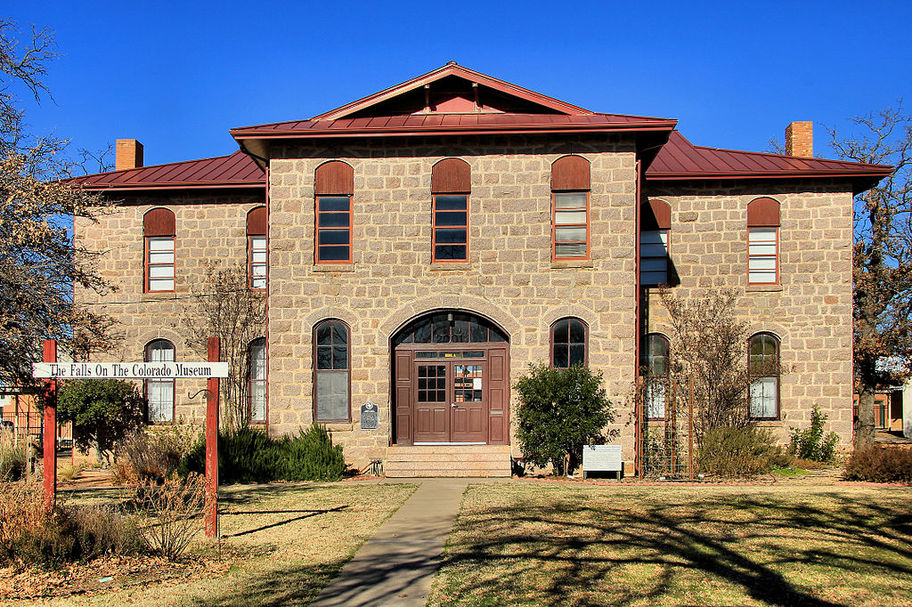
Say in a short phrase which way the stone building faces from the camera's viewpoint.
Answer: facing the viewer

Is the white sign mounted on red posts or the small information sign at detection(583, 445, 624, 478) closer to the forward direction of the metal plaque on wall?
the white sign mounted on red posts

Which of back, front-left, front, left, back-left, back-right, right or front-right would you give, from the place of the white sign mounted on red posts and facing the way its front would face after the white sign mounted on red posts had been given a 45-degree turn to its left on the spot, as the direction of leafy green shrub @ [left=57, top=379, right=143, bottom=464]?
back-left

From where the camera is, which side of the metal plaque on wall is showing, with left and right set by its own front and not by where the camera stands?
front

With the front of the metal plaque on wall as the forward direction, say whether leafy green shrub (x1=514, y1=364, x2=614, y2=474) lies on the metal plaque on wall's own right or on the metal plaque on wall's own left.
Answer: on the metal plaque on wall's own left

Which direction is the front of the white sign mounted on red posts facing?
toward the camera

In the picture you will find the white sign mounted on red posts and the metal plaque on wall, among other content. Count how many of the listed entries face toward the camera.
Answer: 2

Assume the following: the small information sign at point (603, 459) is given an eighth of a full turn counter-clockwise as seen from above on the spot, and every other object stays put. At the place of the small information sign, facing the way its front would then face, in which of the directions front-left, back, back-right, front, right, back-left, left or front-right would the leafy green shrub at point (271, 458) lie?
back-right

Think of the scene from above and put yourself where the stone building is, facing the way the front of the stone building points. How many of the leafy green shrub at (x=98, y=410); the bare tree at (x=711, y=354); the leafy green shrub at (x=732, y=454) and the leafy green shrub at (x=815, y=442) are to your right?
1

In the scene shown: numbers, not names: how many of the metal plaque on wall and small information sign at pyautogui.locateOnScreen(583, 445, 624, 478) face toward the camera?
2

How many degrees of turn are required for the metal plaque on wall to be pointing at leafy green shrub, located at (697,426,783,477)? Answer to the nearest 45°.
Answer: approximately 90° to its left

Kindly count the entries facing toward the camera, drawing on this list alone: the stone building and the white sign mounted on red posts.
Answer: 2

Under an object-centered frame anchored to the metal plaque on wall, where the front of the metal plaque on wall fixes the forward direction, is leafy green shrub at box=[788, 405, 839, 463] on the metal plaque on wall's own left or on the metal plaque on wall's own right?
on the metal plaque on wall's own left

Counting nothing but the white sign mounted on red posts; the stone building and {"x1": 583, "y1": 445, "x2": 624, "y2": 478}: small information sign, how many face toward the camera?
3
